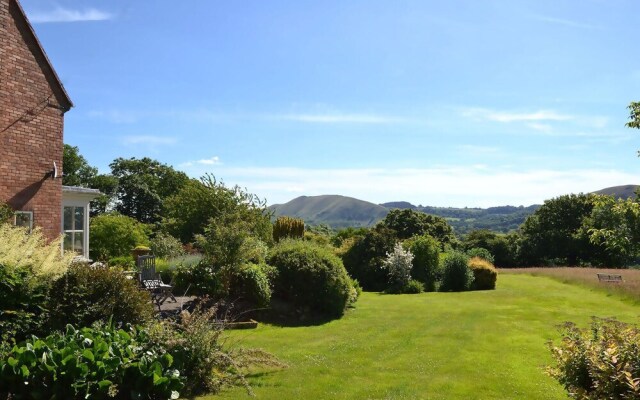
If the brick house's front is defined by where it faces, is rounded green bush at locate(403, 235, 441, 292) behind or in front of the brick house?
in front

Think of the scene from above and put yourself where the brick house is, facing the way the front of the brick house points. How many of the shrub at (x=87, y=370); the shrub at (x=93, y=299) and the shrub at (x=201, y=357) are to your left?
0

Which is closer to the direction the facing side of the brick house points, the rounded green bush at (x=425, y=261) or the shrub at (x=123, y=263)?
the rounded green bush

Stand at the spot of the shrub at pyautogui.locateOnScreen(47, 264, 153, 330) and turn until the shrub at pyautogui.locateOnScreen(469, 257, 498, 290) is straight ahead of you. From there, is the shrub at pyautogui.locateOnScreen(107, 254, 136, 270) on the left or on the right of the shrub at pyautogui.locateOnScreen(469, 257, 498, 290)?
left

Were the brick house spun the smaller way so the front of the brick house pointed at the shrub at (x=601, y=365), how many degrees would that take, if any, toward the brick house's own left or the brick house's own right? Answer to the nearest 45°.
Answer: approximately 45° to the brick house's own right

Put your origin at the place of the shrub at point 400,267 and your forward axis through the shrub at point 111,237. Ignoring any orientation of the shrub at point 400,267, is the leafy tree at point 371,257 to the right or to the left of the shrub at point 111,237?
right

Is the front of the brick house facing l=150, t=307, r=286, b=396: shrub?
no

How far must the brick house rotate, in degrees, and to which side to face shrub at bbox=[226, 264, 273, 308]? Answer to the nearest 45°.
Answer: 0° — it already faces it

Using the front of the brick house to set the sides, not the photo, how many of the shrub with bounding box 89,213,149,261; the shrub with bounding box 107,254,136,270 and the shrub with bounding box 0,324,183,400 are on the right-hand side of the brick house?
1

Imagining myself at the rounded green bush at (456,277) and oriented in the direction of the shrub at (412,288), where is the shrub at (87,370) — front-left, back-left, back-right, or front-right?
front-left

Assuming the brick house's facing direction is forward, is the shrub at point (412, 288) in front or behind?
in front

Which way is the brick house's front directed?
to the viewer's right

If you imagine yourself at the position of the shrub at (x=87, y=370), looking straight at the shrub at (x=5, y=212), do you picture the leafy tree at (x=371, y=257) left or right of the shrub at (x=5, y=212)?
right

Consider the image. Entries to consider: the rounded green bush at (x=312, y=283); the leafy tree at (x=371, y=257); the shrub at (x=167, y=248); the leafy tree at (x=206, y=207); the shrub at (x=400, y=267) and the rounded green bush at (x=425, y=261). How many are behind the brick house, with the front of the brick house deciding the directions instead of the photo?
0
